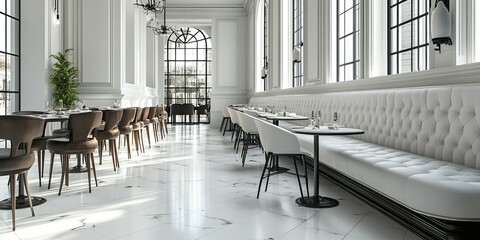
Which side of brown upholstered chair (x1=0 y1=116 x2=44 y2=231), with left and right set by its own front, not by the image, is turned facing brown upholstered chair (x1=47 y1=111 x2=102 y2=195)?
right

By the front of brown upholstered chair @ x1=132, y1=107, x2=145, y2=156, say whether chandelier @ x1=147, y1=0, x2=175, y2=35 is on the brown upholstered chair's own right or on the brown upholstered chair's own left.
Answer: on the brown upholstered chair's own right

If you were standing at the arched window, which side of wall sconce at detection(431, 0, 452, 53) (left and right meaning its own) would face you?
right

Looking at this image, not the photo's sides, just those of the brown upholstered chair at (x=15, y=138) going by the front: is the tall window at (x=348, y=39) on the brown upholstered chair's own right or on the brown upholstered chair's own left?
on the brown upholstered chair's own right

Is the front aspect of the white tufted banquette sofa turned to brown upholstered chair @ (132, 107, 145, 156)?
no

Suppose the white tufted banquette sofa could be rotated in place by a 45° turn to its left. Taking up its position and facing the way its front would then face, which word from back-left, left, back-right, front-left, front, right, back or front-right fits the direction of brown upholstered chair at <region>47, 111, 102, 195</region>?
right

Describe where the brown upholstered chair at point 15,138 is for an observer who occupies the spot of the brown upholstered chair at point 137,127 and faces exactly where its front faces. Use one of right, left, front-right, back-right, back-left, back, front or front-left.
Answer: left

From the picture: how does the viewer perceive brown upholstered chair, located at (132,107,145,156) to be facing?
facing to the left of the viewer

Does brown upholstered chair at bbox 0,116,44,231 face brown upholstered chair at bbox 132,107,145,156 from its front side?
no

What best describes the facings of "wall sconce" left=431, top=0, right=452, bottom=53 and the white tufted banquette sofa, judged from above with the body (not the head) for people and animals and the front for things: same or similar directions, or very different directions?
same or similar directions

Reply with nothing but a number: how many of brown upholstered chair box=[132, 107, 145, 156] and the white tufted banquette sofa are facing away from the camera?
0

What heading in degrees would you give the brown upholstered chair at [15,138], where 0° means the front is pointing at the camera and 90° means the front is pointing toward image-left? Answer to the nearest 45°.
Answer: approximately 135°

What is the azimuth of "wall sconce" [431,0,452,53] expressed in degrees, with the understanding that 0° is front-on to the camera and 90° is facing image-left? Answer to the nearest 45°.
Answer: approximately 45°

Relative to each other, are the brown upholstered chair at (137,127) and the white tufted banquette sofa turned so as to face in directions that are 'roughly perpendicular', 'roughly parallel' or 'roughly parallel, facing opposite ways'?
roughly parallel

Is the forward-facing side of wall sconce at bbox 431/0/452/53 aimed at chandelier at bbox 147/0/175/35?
no
